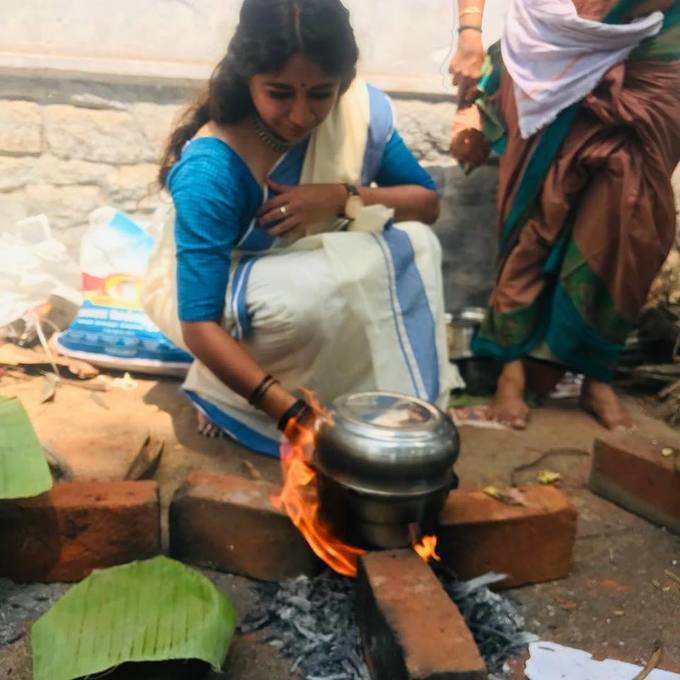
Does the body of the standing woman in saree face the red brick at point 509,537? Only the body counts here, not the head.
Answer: yes

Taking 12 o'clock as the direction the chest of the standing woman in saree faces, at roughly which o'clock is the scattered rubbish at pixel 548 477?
The scattered rubbish is roughly at 12 o'clock from the standing woman in saree.

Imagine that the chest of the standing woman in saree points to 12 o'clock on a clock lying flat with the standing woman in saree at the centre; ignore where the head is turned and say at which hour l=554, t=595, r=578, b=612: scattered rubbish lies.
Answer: The scattered rubbish is roughly at 12 o'clock from the standing woman in saree.

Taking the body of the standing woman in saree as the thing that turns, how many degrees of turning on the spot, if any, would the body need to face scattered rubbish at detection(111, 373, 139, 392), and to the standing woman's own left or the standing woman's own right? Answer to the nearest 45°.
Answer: approximately 90° to the standing woman's own right

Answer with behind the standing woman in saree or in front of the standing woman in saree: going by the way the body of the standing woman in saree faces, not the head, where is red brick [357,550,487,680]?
in front

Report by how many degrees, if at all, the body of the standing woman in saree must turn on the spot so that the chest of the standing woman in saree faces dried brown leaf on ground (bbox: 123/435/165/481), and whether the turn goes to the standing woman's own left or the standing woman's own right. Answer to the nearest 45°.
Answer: approximately 45° to the standing woman's own right

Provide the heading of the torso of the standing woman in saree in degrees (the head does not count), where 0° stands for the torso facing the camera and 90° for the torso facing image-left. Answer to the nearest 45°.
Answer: approximately 0°

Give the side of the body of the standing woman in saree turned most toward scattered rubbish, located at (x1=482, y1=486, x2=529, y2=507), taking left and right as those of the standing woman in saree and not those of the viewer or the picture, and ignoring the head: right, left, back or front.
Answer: front

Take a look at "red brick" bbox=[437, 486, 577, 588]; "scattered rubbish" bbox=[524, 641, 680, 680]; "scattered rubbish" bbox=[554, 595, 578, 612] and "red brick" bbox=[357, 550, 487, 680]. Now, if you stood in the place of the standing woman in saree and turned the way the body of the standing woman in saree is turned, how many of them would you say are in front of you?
4

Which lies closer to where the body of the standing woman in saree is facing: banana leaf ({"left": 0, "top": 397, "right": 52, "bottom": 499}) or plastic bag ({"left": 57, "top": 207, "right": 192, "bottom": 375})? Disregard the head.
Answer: the banana leaf

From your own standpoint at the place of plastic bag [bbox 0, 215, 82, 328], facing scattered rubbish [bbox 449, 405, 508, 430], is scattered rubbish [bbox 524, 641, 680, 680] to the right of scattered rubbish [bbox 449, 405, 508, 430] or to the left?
right

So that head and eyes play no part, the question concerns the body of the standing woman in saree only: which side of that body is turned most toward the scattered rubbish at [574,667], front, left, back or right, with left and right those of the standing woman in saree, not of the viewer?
front
